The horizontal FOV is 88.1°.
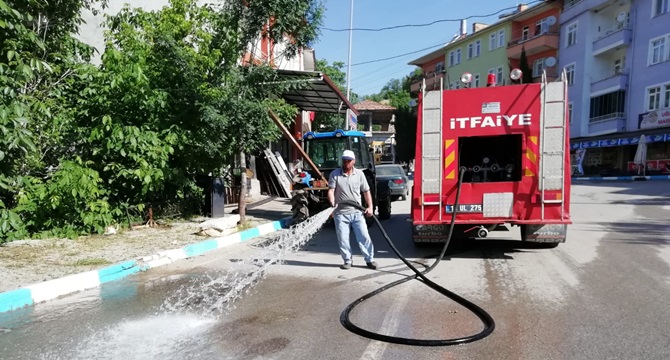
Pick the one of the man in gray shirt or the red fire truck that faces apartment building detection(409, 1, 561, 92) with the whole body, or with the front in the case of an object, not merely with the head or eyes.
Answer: the red fire truck

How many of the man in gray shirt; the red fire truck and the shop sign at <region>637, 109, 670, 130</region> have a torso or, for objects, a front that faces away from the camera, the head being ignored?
1

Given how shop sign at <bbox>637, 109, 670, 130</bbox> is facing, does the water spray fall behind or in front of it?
in front

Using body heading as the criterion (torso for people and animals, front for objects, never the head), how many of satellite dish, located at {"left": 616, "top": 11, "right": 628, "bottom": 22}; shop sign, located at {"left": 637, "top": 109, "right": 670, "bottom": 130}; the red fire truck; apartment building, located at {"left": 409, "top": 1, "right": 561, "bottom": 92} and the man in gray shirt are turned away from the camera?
1

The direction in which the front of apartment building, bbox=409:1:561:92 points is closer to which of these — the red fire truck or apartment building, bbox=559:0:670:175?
the red fire truck

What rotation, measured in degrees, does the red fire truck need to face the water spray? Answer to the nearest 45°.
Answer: approximately 135° to its left

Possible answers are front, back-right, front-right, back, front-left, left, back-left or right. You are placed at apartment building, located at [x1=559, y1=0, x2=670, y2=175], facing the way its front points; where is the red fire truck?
front-left

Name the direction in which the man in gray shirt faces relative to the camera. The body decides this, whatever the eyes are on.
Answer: toward the camera

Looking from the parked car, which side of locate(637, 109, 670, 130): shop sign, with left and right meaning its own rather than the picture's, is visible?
front

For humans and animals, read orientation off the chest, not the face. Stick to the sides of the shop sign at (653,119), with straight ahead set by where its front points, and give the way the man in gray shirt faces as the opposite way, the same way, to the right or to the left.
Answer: to the left

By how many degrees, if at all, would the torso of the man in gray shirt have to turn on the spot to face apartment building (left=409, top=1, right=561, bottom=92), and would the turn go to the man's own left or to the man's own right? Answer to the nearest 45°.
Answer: approximately 135° to the man's own left

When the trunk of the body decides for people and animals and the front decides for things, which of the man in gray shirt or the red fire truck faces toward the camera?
the man in gray shirt

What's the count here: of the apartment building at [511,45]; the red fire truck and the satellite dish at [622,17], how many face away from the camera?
1

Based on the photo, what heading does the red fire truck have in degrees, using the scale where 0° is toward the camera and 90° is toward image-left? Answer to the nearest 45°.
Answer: approximately 180°

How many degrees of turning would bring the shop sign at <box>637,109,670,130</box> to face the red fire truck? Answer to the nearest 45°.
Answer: approximately 45° to its left

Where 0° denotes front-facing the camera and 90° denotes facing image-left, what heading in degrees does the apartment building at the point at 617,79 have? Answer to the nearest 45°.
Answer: approximately 45°

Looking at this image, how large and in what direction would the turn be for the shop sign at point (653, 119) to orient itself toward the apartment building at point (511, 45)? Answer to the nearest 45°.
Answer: approximately 90° to its right

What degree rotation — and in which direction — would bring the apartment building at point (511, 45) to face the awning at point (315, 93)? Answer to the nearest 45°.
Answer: approximately 45° to its left

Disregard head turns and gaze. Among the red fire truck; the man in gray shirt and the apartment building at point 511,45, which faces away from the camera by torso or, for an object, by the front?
the red fire truck

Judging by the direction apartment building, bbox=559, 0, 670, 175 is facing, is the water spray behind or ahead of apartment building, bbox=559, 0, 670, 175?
ahead

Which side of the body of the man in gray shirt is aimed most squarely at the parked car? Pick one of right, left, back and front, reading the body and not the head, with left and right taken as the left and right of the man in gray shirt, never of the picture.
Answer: back

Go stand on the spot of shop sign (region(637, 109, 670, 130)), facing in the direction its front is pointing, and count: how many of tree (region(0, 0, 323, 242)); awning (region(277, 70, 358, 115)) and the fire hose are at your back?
0
